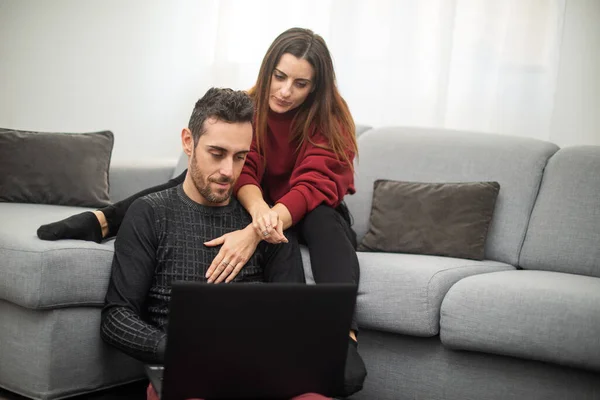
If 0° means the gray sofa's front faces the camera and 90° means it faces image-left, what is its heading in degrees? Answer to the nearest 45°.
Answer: approximately 45°

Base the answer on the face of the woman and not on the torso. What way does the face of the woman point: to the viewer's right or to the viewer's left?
to the viewer's left

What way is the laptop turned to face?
away from the camera

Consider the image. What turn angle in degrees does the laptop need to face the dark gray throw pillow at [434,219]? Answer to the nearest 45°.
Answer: approximately 45° to its right

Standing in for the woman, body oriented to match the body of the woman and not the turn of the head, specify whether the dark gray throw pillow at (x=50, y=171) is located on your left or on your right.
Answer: on your right

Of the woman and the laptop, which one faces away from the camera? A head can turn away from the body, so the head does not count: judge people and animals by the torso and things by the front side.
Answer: the laptop
